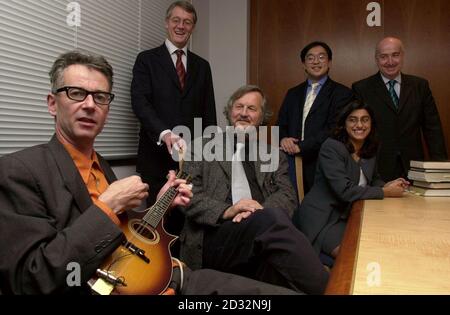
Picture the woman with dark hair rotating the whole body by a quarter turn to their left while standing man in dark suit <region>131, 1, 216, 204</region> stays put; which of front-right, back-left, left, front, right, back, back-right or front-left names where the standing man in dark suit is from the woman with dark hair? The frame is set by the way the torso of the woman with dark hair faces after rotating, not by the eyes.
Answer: back-left

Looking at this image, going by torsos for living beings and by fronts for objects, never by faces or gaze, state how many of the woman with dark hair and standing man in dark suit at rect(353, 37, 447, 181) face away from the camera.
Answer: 0

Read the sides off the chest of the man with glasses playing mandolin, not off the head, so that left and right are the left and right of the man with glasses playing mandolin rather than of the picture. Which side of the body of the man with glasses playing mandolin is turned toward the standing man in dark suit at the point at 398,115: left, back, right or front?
left

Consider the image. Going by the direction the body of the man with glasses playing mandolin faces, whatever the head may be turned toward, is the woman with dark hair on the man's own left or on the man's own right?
on the man's own left

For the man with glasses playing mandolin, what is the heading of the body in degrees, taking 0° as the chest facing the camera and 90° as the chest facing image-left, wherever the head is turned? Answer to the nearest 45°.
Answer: approximately 315°

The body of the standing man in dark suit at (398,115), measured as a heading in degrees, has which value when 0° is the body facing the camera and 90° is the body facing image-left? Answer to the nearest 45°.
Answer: approximately 0°

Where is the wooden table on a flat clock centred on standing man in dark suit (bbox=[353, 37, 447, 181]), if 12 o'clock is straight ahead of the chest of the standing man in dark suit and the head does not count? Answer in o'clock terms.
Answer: The wooden table is roughly at 12 o'clock from the standing man in dark suit.

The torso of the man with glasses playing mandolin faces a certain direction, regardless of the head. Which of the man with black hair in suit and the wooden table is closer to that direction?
the wooden table

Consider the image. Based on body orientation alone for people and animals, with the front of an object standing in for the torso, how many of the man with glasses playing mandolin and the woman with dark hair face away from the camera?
0

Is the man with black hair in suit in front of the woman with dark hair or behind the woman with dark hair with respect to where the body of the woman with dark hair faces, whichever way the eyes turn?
behind

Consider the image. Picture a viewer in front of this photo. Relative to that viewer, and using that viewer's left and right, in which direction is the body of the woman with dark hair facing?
facing the viewer and to the right of the viewer
